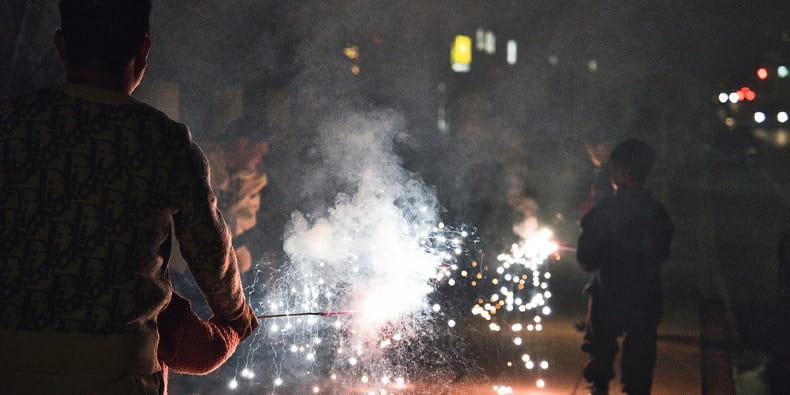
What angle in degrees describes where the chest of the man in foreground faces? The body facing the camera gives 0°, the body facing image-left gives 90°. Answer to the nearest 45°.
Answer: approximately 180°

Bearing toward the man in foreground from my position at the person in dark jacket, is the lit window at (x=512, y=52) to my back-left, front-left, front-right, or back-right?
back-right

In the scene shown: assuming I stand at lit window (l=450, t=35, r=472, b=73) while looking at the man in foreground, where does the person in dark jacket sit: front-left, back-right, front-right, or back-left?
front-left

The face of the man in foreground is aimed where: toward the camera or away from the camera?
away from the camera

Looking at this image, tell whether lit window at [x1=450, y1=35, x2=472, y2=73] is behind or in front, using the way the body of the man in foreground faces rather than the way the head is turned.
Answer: in front
